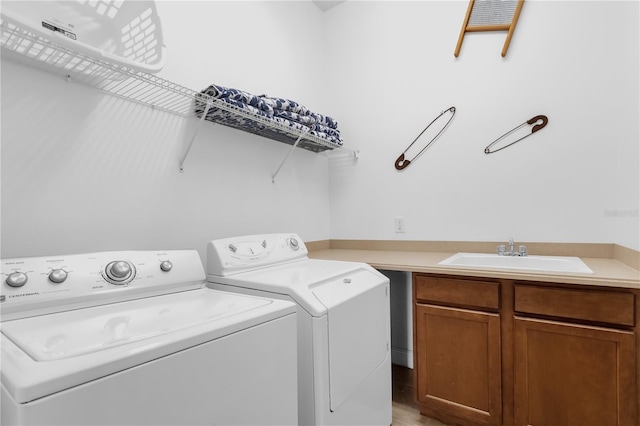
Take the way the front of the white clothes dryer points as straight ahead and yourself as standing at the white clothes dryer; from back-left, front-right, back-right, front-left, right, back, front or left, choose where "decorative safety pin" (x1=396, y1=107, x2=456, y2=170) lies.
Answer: left

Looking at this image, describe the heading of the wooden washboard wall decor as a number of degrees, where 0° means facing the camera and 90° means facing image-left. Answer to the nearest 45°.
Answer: approximately 0°

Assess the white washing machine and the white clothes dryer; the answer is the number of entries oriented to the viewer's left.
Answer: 0

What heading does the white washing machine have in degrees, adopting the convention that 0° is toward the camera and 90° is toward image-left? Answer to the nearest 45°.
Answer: approximately 315°

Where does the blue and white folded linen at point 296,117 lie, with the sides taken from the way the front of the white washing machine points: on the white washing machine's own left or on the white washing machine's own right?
on the white washing machine's own left
